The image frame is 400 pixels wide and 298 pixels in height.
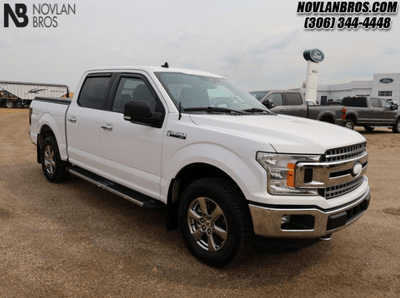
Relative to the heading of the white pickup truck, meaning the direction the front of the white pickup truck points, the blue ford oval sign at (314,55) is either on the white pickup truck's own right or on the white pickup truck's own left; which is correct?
on the white pickup truck's own left

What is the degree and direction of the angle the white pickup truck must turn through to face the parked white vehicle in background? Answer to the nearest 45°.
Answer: approximately 180°

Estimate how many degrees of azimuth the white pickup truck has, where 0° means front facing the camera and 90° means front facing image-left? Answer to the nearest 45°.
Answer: approximately 315°

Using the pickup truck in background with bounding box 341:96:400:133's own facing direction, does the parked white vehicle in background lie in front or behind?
behind

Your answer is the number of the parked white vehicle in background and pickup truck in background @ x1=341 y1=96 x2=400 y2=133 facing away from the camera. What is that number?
0

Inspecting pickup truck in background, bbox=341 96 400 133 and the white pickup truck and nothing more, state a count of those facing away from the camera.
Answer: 0
